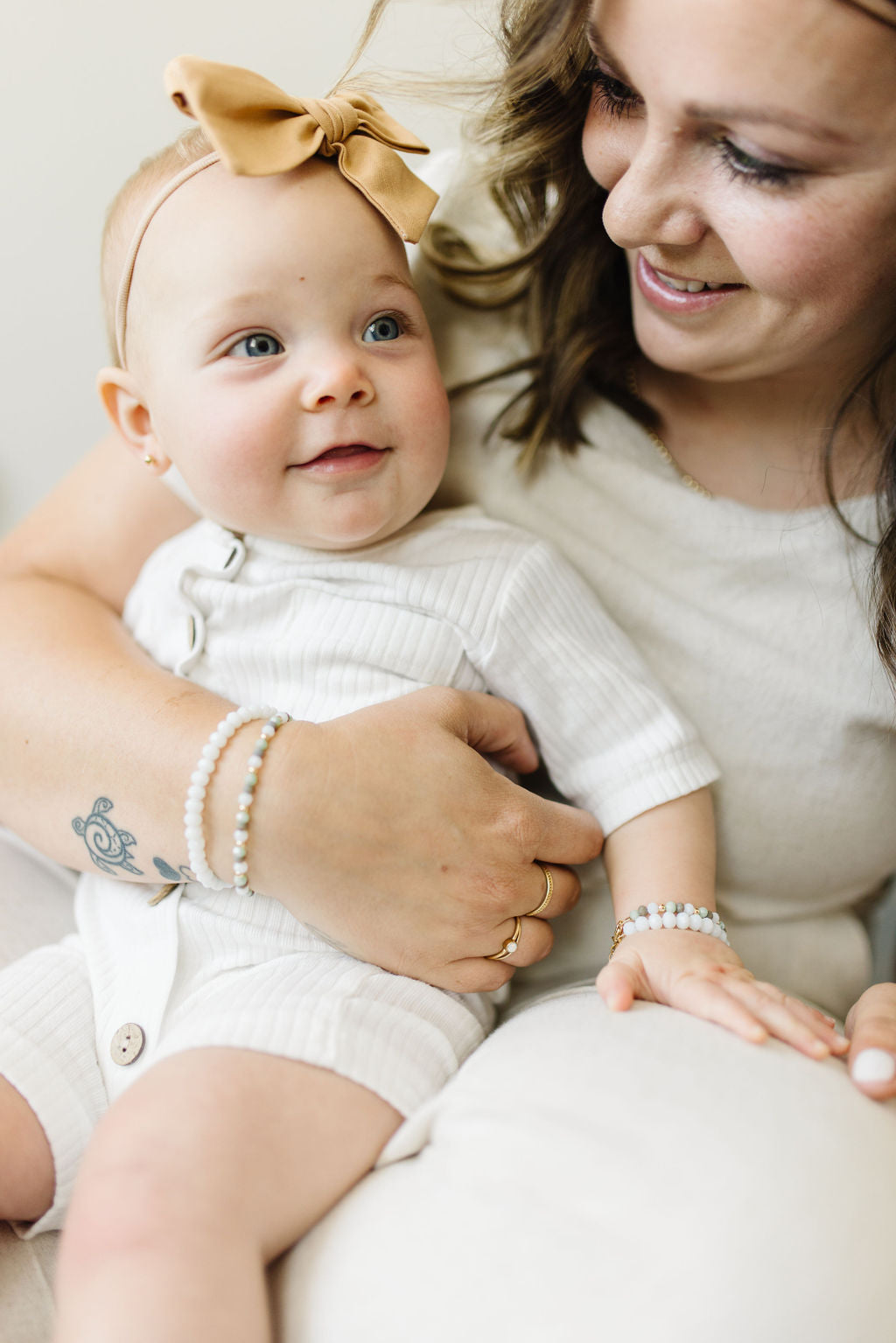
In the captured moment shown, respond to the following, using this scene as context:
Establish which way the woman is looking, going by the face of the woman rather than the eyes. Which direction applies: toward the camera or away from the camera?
toward the camera

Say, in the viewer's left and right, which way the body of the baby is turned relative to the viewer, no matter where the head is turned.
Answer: facing the viewer
